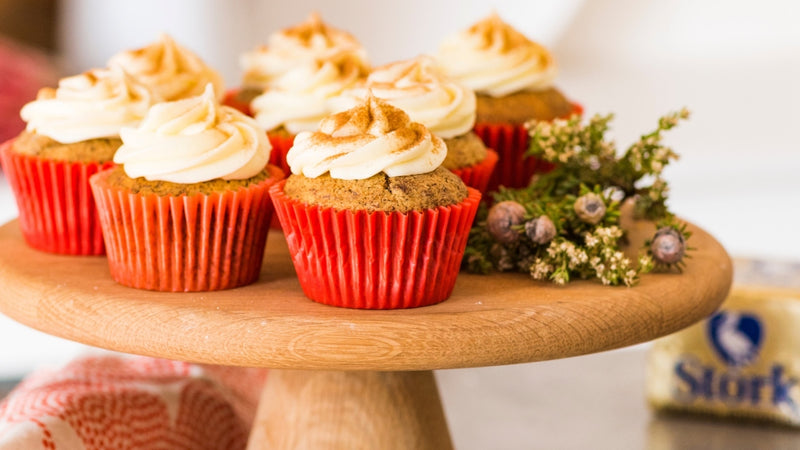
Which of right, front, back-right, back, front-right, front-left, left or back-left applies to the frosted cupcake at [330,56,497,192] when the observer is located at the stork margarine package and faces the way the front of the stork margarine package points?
front-right

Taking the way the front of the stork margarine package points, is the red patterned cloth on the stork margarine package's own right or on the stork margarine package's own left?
on the stork margarine package's own right

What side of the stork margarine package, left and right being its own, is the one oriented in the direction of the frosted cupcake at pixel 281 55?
right

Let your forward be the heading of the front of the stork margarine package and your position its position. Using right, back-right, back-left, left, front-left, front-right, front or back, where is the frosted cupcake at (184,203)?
front-right

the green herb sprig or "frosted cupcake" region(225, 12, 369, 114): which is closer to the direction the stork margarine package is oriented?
the green herb sprig

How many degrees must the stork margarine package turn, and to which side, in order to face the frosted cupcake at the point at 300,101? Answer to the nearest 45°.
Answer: approximately 45° to its right

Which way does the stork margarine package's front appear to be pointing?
toward the camera
